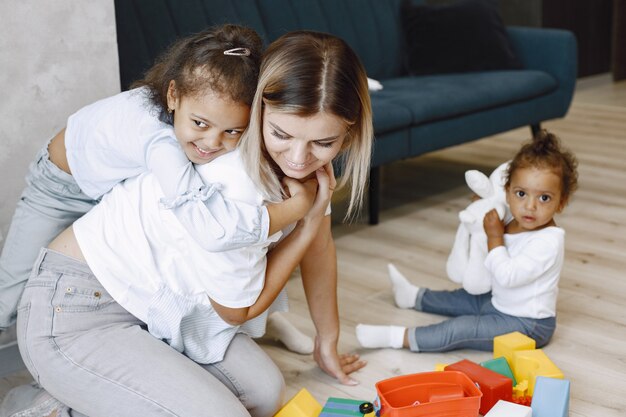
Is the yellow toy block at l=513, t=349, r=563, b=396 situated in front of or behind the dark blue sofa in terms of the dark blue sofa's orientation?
in front

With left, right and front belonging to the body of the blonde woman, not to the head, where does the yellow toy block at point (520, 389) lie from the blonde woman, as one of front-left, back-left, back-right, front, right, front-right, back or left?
front-left

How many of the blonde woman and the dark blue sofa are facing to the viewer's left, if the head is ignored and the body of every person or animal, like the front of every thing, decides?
0

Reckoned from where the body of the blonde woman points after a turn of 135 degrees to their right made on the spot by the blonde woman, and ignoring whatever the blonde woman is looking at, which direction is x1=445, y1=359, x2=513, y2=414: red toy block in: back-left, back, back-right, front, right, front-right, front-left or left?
back

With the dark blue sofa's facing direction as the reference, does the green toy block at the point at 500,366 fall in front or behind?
in front

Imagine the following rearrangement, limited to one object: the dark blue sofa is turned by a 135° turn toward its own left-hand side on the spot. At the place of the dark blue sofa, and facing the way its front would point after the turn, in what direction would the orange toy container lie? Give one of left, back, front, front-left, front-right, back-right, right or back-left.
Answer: back

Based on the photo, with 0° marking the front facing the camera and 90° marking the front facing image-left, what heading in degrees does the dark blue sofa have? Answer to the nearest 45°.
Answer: approximately 315°

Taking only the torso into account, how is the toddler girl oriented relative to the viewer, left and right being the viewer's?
facing to the left of the viewer

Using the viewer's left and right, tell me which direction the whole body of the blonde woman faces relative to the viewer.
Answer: facing the viewer and to the right of the viewer

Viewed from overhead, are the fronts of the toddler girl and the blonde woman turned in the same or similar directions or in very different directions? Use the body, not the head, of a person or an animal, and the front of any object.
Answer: very different directions

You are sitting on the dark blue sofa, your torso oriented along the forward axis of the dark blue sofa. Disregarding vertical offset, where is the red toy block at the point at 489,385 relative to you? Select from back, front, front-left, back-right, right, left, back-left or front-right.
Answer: front-right

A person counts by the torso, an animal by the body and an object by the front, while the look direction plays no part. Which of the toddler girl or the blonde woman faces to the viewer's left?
the toddler girl
